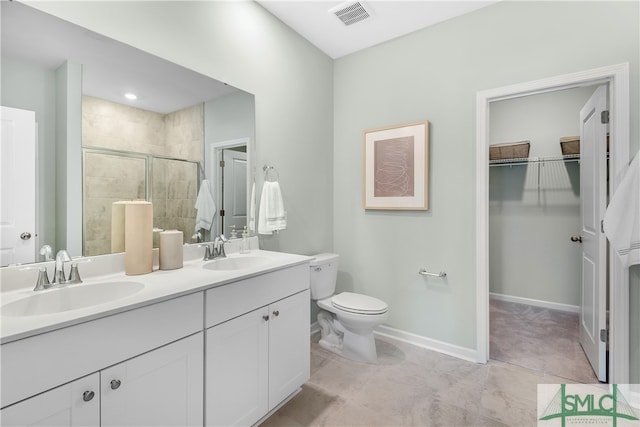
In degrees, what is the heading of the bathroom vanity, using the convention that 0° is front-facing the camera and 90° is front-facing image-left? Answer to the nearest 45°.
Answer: approximately 315°

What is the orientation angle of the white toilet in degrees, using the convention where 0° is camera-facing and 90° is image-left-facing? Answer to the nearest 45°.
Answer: approximately 315°

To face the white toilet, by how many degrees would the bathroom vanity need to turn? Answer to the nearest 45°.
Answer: approximately 90° to its left

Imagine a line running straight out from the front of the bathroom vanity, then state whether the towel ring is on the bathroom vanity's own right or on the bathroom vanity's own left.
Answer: on the bathroom vanity's own left

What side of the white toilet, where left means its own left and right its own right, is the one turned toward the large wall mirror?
right

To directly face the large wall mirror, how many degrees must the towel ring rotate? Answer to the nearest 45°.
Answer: approximately 90° to its right

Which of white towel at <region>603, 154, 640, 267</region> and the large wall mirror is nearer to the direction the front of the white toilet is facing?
the white towel

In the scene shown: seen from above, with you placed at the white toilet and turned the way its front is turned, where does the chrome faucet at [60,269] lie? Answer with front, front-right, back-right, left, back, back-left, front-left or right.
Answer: right

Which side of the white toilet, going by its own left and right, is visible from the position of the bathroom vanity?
right
